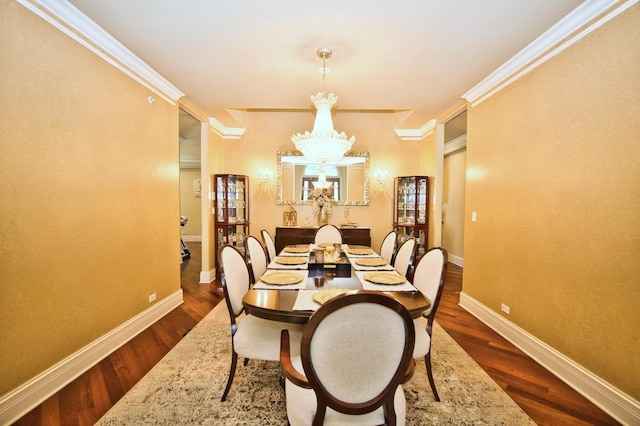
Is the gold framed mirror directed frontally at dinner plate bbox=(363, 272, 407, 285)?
yes

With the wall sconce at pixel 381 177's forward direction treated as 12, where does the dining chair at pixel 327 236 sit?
The dining chair is roughly at 1 o'clock from the wall sconce.

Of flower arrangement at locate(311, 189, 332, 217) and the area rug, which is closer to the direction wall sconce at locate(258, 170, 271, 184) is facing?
the area rug

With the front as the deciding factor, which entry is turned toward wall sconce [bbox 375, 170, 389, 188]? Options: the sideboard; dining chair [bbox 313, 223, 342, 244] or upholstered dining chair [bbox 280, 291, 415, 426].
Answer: the upholstered dining chair

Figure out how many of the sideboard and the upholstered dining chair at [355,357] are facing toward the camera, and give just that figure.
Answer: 1

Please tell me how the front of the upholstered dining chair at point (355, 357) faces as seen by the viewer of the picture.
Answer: facing away from the viewer

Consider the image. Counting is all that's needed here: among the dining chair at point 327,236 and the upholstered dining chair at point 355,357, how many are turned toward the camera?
1
